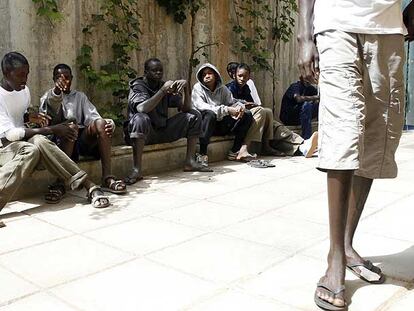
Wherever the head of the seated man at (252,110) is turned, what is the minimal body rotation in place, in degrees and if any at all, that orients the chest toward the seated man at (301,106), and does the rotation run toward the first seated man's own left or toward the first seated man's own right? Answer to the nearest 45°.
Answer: approximately 90° to the first seated man's own left

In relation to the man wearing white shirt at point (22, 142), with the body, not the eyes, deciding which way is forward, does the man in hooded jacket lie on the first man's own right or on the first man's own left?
on the first man's own left

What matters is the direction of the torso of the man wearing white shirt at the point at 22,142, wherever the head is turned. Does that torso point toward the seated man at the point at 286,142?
no

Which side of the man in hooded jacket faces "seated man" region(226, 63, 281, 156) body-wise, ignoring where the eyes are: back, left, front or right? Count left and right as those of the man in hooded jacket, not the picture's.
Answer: left

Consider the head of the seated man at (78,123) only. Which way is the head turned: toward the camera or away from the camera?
toward the camera

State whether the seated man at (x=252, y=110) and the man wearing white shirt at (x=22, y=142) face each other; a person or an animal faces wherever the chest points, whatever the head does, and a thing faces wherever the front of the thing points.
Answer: no

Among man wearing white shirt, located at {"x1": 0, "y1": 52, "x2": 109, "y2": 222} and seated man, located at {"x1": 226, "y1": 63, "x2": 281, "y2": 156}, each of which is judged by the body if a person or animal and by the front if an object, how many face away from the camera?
0

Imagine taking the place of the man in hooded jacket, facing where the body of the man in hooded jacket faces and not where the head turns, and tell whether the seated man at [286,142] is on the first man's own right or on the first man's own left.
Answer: on the first man's own left

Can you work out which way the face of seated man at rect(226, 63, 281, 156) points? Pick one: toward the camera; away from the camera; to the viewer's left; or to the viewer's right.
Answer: toward the camera

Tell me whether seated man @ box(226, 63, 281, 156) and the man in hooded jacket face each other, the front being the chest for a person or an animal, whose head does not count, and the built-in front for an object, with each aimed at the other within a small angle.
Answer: no

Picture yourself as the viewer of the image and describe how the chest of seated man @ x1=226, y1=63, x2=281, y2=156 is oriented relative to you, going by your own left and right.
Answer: facing the viewer and to the right of the viewer

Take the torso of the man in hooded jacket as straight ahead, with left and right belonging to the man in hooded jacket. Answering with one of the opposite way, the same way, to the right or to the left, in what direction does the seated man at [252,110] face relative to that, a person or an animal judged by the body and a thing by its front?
the same way

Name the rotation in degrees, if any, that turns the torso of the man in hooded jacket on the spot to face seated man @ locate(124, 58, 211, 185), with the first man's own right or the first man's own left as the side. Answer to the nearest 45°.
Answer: approximately 90° to the first man's own right
